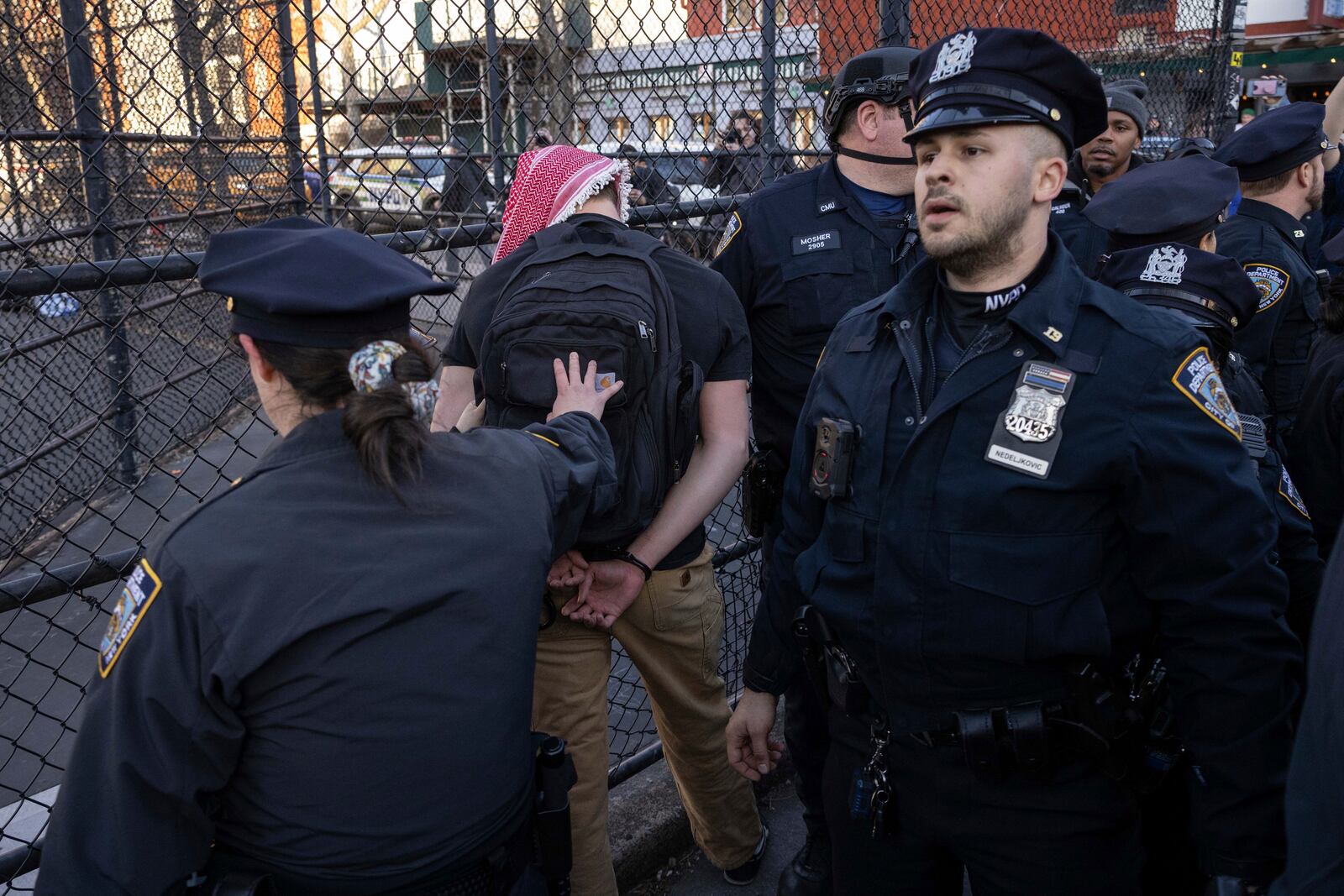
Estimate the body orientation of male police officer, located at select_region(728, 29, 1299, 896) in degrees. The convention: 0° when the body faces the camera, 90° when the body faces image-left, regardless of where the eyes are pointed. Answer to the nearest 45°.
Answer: approximately 45°

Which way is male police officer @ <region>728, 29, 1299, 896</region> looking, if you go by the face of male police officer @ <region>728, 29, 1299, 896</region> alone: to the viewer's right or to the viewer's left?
to the viewer's left

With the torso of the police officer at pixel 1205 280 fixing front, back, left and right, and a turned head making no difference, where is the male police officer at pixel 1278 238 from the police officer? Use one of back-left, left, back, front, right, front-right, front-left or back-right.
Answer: back-right

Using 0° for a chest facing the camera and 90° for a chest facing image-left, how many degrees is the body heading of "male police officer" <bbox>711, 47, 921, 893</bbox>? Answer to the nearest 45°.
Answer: approximately 315°

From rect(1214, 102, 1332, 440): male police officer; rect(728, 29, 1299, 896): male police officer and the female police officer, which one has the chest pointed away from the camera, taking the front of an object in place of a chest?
the female police officer

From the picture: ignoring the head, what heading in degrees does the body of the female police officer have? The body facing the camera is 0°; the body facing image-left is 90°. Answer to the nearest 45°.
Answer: approximately 180°

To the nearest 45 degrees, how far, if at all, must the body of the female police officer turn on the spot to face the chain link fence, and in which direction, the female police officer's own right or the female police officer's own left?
0° — they already face it

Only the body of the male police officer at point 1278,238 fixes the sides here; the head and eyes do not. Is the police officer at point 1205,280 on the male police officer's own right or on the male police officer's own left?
on the male police officer's own right
